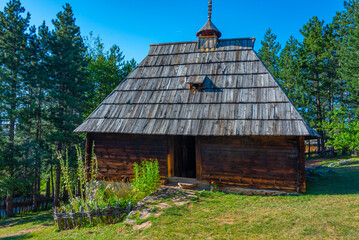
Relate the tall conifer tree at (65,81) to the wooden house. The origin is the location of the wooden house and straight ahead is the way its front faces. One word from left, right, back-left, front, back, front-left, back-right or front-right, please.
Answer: back-right

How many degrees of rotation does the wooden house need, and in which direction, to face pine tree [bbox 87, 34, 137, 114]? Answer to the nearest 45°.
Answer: approximately 135° to its right

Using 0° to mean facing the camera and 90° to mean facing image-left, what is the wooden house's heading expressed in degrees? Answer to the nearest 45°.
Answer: approximately 0°

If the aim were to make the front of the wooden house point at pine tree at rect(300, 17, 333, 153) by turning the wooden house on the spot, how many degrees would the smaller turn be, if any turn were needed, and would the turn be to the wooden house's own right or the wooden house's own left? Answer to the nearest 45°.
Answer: approximately 135° to the wooden house's own left

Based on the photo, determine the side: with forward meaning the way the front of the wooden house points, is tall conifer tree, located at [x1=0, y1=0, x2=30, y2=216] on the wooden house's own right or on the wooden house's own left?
on the wooden house's own right

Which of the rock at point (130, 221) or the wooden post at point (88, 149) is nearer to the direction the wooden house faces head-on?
the rock

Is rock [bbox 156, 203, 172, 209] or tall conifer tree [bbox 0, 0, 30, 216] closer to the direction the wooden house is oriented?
the rock

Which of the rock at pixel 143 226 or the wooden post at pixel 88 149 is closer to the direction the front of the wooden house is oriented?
the rock

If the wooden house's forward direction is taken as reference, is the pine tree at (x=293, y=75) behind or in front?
behind

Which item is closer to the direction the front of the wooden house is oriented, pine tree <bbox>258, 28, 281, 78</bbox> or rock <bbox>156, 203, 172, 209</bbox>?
the rock

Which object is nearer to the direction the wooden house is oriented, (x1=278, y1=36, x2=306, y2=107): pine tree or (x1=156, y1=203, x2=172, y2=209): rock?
the rock

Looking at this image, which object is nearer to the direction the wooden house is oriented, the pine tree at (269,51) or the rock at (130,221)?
the rock

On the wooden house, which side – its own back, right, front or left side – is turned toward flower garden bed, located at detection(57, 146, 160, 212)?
front
